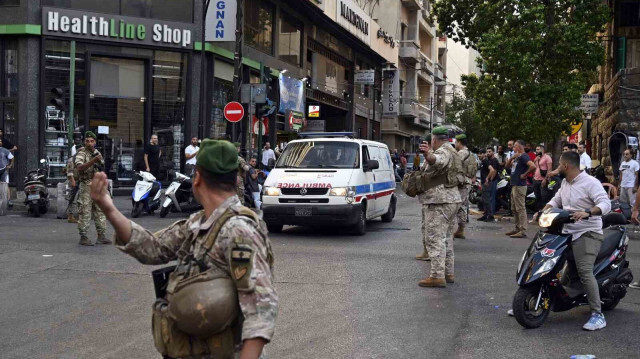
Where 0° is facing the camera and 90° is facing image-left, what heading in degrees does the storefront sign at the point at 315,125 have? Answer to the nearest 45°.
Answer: approximately 0°

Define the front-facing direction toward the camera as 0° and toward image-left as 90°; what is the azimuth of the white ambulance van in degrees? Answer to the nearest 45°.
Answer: approximately 45°

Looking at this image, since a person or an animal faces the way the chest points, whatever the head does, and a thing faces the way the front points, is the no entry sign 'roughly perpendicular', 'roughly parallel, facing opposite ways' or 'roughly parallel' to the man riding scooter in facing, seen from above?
roughly perpendicular

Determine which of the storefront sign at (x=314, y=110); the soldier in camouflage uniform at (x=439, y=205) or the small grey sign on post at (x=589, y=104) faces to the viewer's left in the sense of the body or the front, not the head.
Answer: the soldier in camouflage uniform
